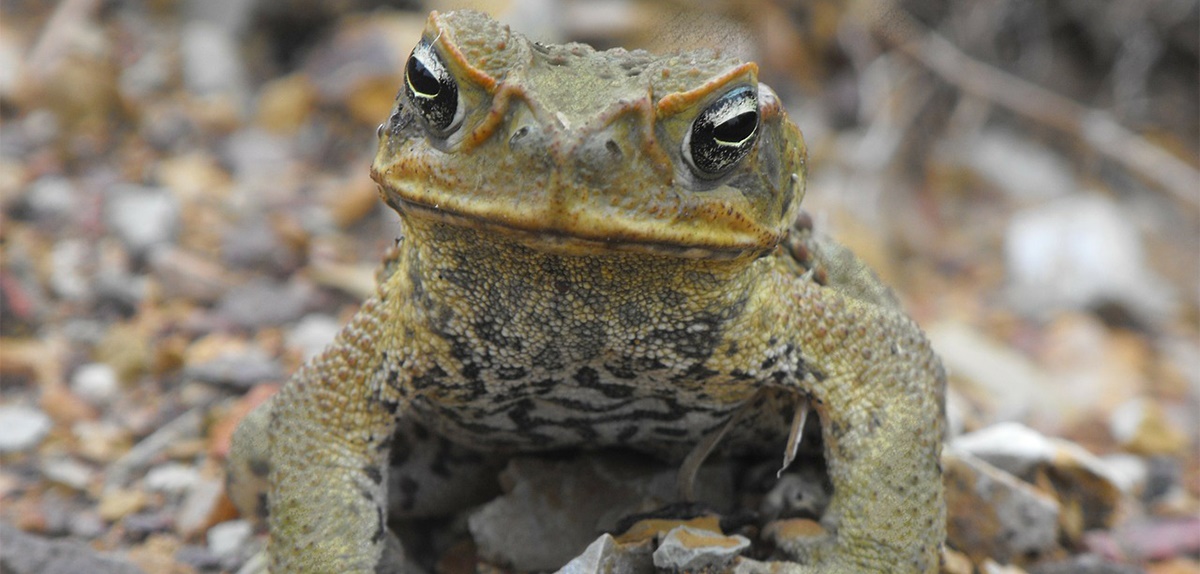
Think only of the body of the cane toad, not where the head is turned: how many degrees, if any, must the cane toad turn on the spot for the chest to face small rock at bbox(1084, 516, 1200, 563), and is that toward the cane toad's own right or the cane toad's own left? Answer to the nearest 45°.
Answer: approximately 135° to the cane toad's own left

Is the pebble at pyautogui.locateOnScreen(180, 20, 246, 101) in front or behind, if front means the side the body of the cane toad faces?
behind

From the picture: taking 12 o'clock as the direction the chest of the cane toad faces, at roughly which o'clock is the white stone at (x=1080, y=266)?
The white stone is roughly at 7 o'clock from the cane toad.

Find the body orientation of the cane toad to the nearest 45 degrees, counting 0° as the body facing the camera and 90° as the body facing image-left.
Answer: approximately 0°

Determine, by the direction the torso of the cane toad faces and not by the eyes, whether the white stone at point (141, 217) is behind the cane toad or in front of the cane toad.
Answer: behind

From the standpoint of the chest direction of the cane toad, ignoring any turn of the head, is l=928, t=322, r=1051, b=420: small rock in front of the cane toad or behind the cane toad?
behind

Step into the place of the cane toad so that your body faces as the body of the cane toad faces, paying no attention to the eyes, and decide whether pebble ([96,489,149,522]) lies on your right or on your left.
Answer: on your right

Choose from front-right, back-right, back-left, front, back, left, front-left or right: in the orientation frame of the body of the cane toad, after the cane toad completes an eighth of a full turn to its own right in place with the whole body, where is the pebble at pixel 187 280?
right

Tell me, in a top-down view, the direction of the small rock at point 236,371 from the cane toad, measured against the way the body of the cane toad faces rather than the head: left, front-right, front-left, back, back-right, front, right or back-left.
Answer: back-right

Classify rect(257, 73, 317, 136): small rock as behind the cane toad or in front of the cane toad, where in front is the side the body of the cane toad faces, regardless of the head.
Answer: behind

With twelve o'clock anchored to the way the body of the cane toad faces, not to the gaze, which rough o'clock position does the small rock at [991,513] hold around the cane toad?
The small rock is roughly at 8 o'clock from the cane toad.
